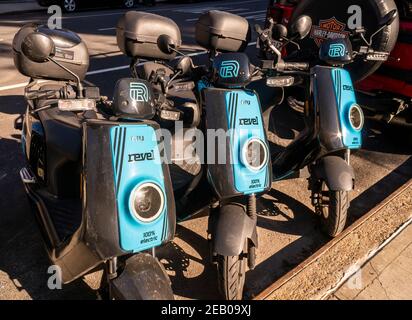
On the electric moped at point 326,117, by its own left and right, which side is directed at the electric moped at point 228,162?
right

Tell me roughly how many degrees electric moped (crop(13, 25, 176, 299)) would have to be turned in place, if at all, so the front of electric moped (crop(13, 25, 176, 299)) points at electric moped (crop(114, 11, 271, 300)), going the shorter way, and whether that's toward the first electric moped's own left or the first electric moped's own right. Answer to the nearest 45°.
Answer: approximately 90° to the first electric moped's own left

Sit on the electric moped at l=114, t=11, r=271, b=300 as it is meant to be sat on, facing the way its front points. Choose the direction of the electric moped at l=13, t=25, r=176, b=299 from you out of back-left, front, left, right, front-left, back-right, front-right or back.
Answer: right

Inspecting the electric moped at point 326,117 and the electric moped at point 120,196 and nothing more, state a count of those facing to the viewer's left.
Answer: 0

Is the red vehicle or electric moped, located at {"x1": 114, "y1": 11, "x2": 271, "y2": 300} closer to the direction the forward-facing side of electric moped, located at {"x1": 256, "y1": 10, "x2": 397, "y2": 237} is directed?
the electric moped

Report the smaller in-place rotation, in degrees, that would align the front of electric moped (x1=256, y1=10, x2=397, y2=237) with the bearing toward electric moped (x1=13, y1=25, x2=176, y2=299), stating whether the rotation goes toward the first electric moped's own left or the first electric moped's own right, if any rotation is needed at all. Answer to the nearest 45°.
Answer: approximately 90° to the first electric moped's own right

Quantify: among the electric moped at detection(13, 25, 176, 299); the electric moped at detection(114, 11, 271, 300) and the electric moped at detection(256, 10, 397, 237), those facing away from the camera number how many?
0

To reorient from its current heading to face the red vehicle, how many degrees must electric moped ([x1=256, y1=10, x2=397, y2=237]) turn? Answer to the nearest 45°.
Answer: approximately 135° to its left

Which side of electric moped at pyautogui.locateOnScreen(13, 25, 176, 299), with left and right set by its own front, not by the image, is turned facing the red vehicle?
left

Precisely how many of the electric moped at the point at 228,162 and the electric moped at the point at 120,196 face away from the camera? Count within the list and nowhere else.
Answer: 0

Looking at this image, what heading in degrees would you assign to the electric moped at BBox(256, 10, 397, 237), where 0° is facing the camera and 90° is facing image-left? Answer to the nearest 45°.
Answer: approximately 315°

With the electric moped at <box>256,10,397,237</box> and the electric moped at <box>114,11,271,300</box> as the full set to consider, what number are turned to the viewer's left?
0

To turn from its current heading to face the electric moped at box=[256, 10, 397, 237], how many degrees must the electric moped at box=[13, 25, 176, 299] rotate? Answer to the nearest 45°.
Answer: approximately 90° to its left

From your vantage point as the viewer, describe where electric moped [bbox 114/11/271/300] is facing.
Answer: facing the viewer and to the right of the viewer

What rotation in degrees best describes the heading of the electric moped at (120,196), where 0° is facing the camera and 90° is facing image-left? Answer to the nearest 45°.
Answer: approximately 315°

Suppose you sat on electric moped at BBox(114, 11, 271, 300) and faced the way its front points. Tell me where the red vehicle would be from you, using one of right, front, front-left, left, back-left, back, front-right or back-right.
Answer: left
